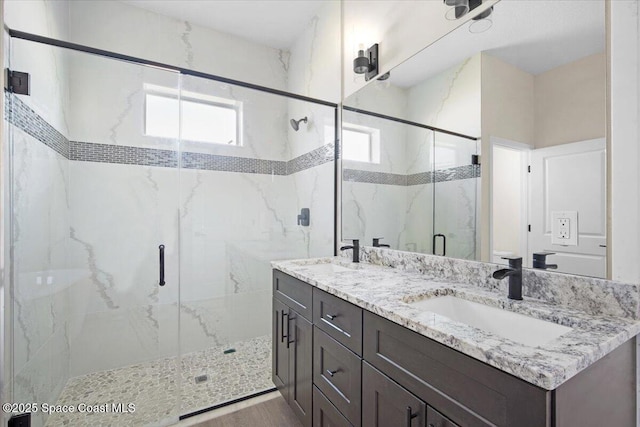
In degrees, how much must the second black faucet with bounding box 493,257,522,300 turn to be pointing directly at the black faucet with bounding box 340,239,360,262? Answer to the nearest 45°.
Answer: approximately 90° to its right

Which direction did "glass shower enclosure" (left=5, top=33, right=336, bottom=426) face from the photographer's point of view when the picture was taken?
facing the viewer and to the right of the viewer

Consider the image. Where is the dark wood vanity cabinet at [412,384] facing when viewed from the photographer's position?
facing the viewer and to the left of the viewer

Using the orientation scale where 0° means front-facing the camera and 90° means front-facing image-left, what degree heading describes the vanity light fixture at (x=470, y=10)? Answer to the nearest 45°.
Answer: approximately 45°

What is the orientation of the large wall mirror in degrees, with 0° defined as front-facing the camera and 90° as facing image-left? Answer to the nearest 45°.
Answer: approximately 45°

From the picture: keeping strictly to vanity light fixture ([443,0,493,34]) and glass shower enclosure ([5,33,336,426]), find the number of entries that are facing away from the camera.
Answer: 0

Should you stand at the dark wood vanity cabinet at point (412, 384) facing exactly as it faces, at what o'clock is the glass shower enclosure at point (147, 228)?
The glass shower enclosure is roughly at 2 o'clock from the dark wood vanity cabinet.

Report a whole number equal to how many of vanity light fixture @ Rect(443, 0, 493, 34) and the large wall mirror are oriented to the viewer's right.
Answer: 0

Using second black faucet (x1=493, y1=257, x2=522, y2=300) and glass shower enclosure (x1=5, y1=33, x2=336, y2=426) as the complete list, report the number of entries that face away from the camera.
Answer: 0
